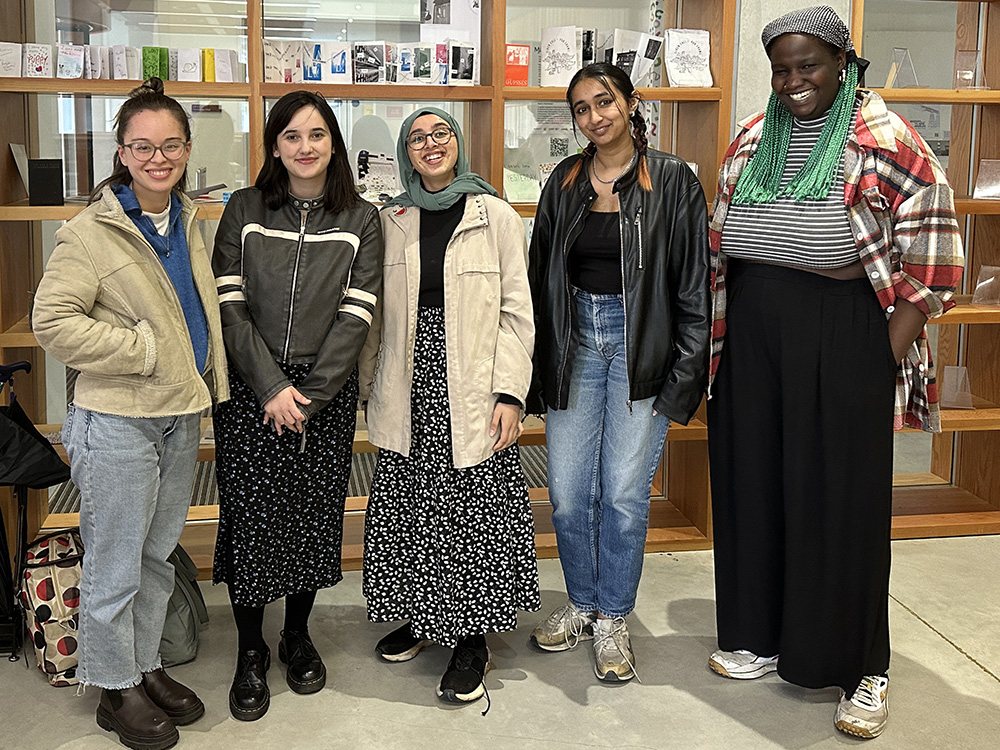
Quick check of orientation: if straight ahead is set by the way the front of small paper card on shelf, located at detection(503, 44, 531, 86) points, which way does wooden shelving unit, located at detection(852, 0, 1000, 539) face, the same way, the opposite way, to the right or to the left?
the same way

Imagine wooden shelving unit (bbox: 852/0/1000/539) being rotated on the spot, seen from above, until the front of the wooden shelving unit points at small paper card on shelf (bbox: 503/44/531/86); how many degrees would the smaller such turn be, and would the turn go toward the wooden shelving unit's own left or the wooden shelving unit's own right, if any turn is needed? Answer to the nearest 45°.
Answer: approximately 45° to the wooden shelving unit's own right

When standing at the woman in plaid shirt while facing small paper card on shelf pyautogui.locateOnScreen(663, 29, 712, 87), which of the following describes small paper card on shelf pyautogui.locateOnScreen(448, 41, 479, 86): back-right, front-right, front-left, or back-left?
front-left

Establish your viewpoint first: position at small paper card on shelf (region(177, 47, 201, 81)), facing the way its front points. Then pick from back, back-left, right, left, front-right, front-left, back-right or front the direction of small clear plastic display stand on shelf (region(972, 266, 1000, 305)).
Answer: left

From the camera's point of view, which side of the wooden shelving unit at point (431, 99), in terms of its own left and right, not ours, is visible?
front

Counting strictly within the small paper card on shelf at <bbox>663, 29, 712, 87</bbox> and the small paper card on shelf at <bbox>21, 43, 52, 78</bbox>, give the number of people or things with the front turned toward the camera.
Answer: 2

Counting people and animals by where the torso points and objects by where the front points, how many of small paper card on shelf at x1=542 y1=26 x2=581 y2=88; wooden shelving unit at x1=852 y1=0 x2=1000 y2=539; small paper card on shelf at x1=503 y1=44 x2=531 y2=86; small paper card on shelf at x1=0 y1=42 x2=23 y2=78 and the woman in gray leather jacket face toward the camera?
5

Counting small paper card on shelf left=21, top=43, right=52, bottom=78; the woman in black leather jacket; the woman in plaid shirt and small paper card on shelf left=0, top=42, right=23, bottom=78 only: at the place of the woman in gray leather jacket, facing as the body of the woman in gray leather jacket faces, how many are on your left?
2

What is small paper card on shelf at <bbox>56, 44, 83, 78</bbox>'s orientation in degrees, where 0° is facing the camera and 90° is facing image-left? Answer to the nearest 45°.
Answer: approximately 0°

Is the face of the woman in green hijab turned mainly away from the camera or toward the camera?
toward the camera
